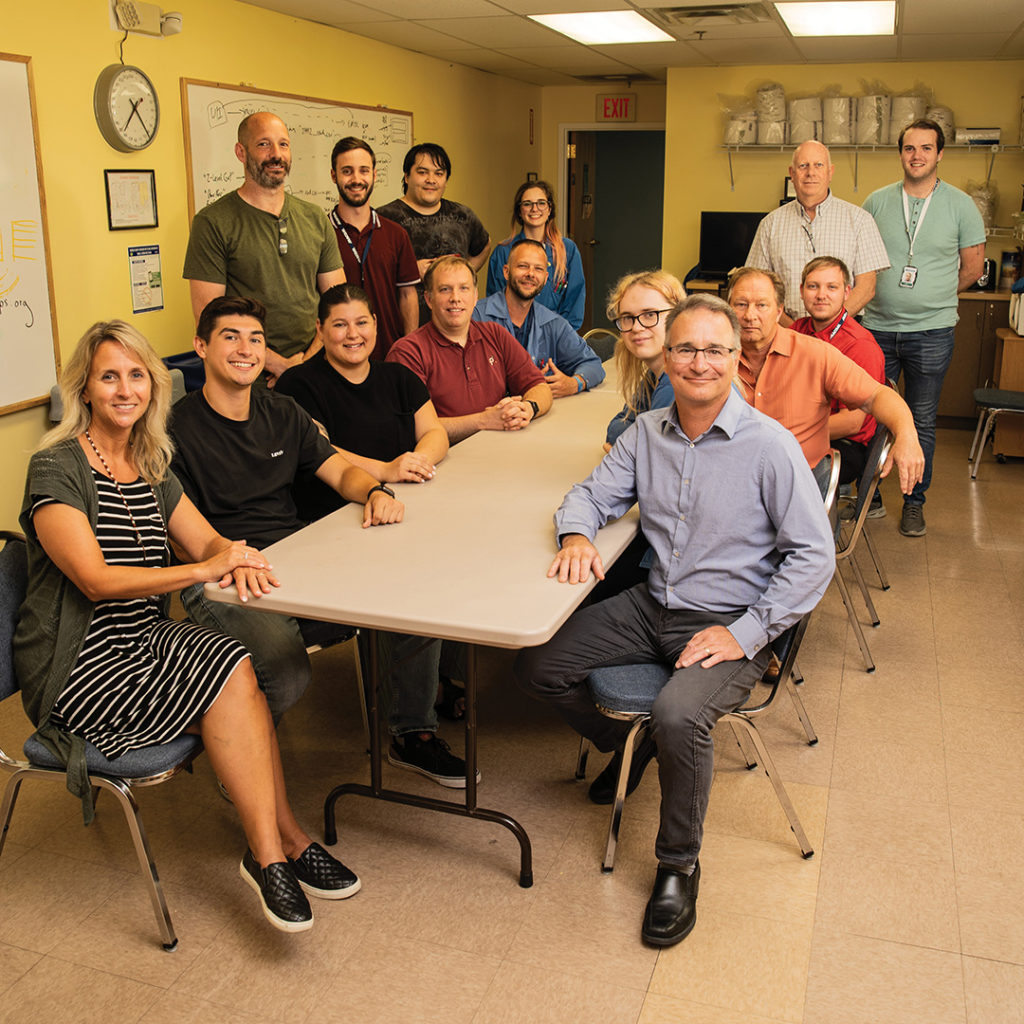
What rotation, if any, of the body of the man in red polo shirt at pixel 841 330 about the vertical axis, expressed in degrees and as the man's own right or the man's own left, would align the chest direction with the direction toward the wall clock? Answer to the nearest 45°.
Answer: approximately 45° to the man's own right

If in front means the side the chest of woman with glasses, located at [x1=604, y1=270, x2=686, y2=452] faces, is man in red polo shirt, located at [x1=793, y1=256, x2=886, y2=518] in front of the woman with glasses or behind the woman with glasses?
behind

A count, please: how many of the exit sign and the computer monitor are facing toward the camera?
2
